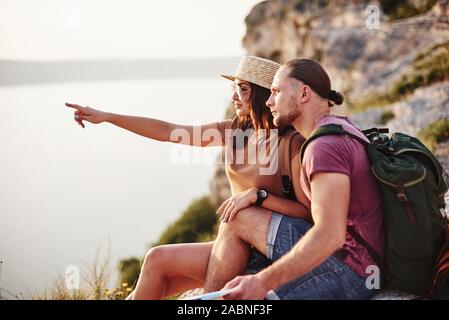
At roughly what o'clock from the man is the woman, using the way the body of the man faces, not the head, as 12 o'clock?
The woman is roughly at 2 o'clock from the man.

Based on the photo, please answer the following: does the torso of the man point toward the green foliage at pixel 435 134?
no

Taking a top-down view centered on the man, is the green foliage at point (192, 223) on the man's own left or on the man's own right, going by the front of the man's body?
on the man's own right

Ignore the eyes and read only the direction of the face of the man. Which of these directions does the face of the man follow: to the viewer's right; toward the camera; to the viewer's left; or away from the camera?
to the viewer's left

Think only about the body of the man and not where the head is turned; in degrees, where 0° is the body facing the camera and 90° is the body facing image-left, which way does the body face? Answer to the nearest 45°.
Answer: approximately 90°

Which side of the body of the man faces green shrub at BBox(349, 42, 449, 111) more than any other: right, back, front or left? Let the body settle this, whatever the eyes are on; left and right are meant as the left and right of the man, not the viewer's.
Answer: right

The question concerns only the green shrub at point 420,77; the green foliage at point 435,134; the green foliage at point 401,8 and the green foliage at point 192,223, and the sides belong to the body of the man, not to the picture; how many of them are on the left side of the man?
0

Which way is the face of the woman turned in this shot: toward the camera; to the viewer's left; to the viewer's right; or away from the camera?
to the viewer's left

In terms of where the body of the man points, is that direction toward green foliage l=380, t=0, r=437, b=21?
no
